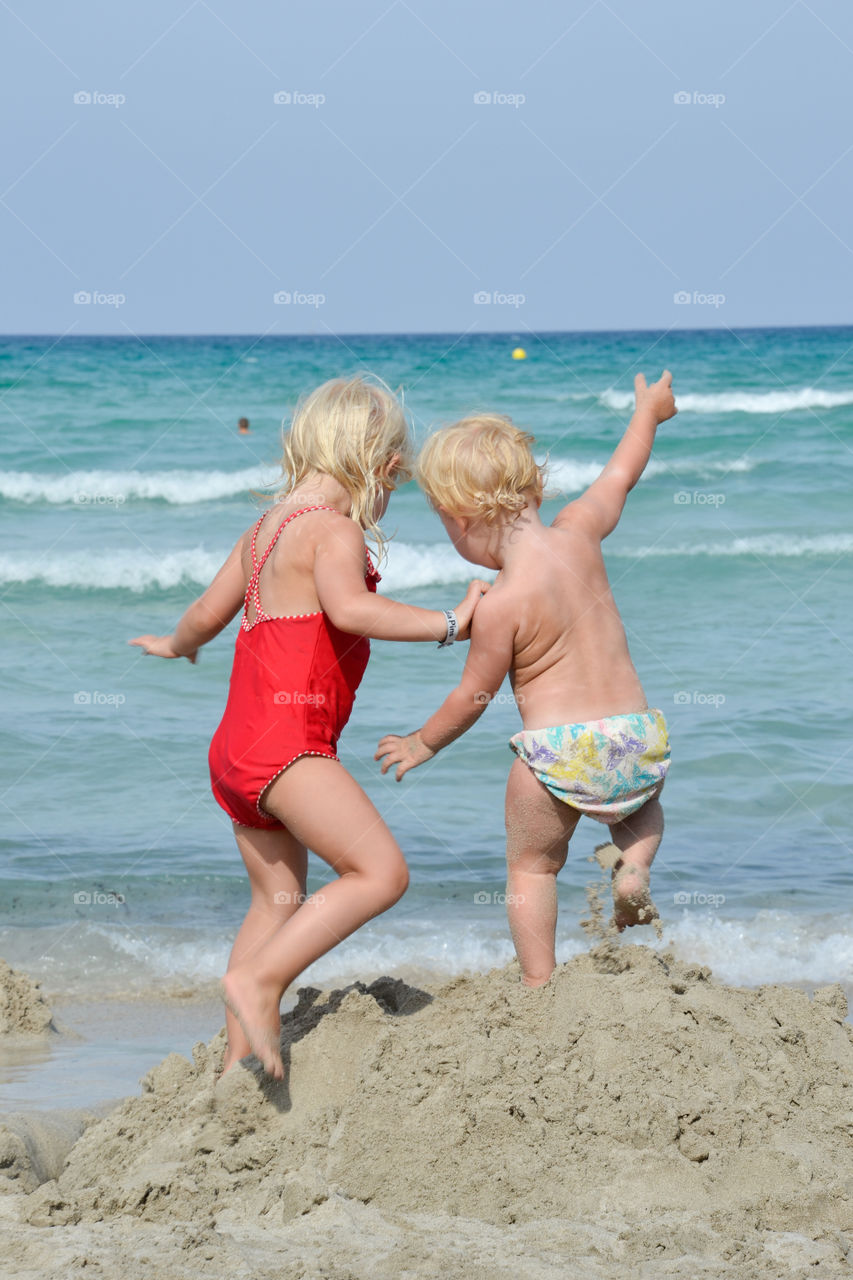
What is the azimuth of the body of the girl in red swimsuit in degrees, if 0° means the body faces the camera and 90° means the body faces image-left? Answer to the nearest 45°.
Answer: approximately 225°

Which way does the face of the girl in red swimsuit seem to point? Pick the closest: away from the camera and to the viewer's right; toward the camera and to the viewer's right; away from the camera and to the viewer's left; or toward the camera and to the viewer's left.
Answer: away from the camera and to the viewer's right

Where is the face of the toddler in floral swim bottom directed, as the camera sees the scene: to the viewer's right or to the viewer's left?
to the viewer's left

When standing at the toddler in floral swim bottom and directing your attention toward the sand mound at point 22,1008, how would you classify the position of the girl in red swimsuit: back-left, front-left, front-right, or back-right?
front-left
